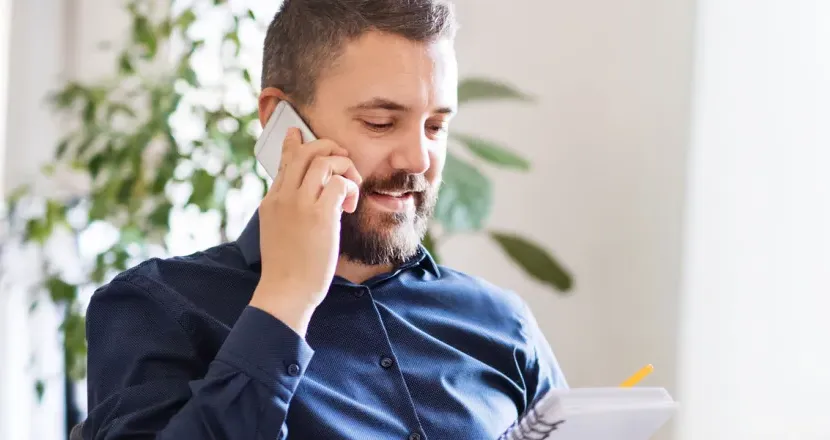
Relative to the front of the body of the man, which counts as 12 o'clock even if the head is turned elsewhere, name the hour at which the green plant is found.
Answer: The green plant is roughly at 7 o'clock from the man.

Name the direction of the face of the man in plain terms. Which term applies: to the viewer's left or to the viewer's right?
to the viewer's right
